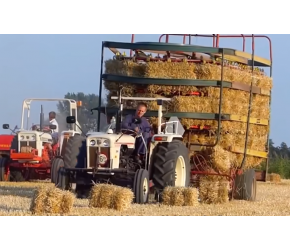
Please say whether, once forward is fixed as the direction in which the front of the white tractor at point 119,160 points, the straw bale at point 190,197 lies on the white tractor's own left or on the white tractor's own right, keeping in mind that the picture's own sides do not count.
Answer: on the white tractor's own left

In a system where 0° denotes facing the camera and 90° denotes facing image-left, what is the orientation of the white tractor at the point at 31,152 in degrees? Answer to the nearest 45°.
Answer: approximately 45°

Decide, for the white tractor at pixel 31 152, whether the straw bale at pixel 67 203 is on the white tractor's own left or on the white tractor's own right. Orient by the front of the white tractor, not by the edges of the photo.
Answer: on the white tractor's own left

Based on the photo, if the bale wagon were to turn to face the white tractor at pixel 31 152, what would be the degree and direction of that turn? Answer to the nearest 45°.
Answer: approximately 90° to its right

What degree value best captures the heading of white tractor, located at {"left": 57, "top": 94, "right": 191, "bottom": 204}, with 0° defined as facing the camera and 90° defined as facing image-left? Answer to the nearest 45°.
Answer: approximately 45°

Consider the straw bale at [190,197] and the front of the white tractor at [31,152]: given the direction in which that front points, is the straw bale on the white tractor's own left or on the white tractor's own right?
on the white tractor's own left

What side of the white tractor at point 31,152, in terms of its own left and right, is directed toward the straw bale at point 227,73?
left

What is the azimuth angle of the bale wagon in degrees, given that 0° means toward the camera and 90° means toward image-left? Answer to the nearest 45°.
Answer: approximately 45°

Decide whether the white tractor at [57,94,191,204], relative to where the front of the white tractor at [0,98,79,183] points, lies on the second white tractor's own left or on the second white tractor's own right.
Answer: on the second white tractor's own left
